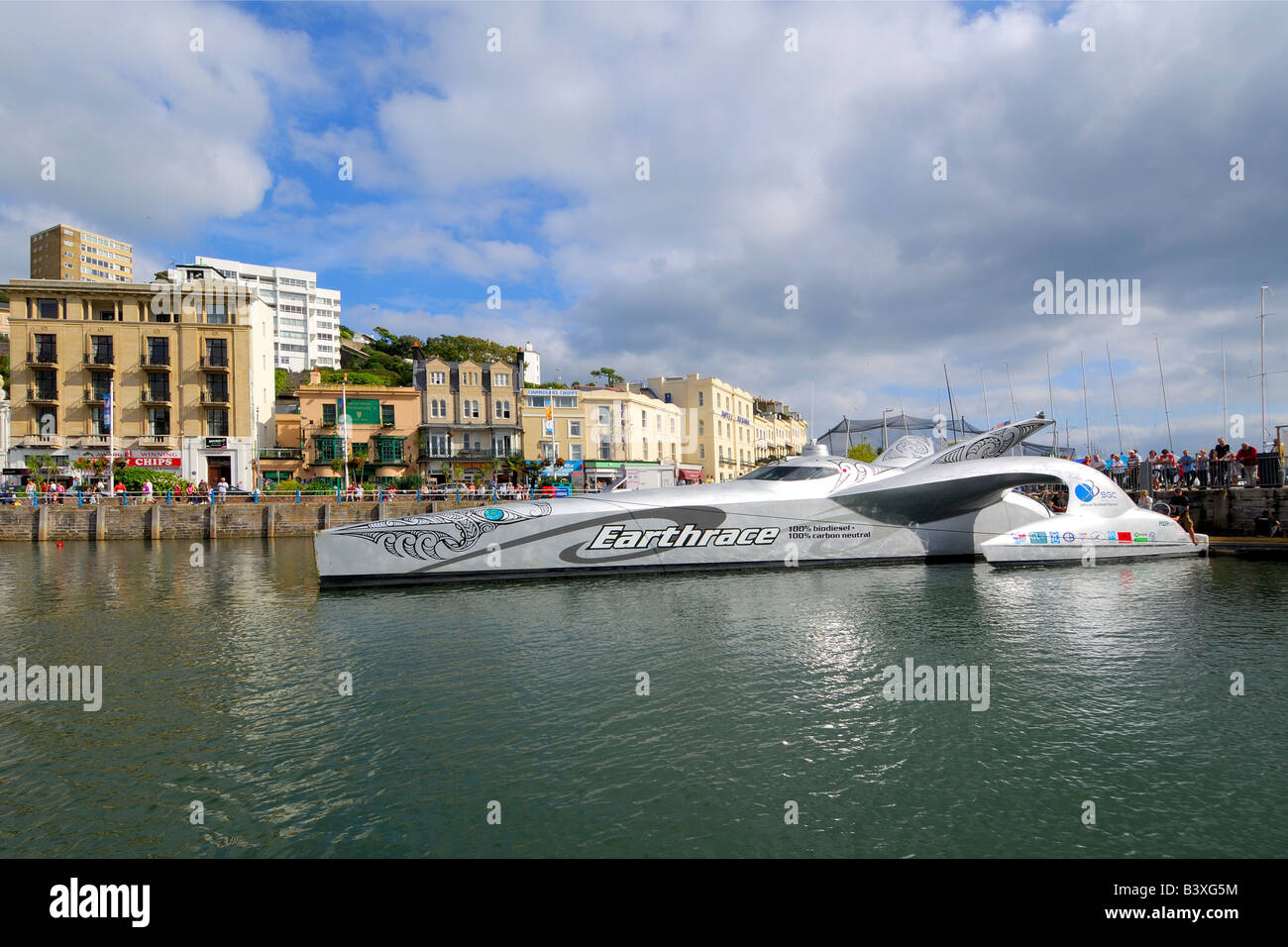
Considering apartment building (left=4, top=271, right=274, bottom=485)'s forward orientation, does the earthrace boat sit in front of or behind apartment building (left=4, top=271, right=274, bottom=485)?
in front

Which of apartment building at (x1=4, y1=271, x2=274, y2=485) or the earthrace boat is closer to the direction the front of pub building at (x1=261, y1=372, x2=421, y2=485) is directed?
the earthrace boat

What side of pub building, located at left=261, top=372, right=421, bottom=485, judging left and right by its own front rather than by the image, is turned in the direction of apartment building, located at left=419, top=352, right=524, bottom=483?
left

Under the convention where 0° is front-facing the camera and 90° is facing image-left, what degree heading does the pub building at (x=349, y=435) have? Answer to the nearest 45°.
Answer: approximately 0°

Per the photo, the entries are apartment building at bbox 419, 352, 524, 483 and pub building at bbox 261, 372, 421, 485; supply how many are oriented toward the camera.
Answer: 2

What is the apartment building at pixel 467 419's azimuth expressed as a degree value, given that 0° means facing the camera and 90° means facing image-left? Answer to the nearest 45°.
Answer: approximately 0°

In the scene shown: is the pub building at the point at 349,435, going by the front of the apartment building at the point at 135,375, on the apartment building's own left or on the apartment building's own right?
on the apartment building's own left

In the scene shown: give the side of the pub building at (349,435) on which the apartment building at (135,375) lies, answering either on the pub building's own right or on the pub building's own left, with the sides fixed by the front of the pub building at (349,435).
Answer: on the pub building's own right

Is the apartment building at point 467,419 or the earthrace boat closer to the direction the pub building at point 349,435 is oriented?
the earthrace boat
